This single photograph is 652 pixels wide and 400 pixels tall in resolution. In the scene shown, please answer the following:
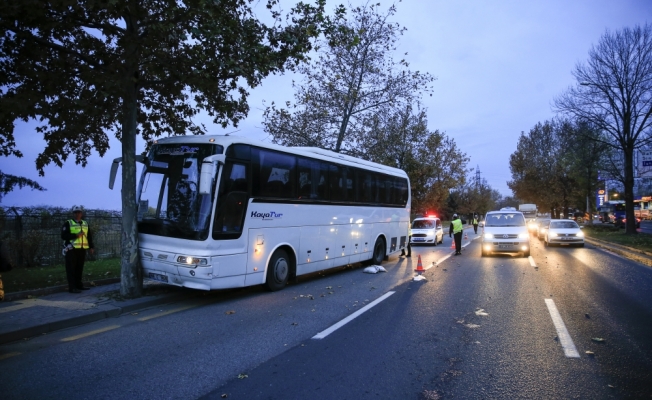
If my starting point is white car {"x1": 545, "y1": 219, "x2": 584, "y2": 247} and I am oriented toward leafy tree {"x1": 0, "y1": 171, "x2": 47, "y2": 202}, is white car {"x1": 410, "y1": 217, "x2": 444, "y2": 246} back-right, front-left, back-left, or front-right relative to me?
front-right

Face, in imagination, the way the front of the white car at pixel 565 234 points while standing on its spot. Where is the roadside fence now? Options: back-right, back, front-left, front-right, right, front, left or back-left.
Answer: front-right

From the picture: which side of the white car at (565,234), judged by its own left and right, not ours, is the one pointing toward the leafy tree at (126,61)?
front

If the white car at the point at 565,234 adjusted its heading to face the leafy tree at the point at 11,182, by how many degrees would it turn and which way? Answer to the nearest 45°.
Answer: approximately 45° to its right

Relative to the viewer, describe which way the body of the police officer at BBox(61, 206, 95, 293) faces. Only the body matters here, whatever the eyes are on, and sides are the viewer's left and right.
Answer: facing the viewer and to the right of the viewer

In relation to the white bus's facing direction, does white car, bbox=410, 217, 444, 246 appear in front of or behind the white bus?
behind

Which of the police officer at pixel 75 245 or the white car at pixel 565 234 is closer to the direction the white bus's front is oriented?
the police officer

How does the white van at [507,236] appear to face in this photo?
toward the camera

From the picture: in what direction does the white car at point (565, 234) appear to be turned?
toward the camera

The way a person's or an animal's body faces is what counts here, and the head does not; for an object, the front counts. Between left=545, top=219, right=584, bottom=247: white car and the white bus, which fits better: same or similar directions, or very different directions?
same or similar directions

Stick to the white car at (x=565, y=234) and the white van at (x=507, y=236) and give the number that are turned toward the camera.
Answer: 2

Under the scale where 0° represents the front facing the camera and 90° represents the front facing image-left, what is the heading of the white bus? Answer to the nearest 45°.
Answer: approximately 45°
